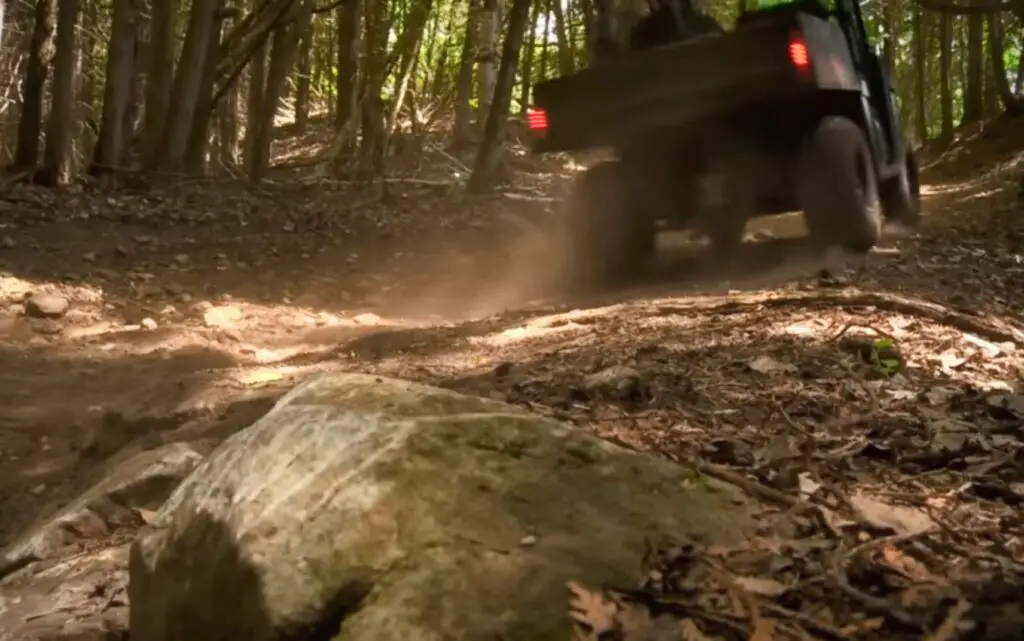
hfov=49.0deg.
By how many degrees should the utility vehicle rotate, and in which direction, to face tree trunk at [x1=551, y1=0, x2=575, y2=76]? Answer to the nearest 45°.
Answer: approximately 45° to its left

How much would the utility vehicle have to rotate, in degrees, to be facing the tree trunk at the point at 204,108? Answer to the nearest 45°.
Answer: approximately 90° to its left

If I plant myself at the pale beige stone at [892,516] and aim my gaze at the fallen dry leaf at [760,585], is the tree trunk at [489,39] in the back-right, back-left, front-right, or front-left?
back-right

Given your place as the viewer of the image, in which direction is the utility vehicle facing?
facing away from the viewer and to the right of the viewer

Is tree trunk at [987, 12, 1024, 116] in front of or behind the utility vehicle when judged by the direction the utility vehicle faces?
in front

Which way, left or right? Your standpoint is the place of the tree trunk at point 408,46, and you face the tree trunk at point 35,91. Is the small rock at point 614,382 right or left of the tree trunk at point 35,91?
left

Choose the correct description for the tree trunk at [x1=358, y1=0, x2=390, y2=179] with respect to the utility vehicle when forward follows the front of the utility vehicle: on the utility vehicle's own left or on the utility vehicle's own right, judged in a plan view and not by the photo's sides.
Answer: on the utility vehicle's own left

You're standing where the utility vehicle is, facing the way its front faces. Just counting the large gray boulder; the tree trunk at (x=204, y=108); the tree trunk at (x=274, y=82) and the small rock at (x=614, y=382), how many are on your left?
2

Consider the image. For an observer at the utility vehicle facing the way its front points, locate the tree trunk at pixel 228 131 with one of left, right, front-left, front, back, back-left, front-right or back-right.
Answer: left

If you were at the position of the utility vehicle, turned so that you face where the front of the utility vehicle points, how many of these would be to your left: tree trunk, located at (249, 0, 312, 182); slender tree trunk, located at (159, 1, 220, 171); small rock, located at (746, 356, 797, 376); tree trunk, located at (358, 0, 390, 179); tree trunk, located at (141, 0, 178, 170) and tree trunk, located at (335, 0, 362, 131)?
5

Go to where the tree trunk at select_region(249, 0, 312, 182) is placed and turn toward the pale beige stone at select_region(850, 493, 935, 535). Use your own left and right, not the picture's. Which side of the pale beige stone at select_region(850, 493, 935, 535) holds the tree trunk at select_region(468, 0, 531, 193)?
left

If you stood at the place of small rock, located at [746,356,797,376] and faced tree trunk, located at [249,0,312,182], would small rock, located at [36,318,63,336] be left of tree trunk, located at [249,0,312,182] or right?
left

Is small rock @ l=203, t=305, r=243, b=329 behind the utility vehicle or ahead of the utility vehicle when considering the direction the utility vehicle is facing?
behind
